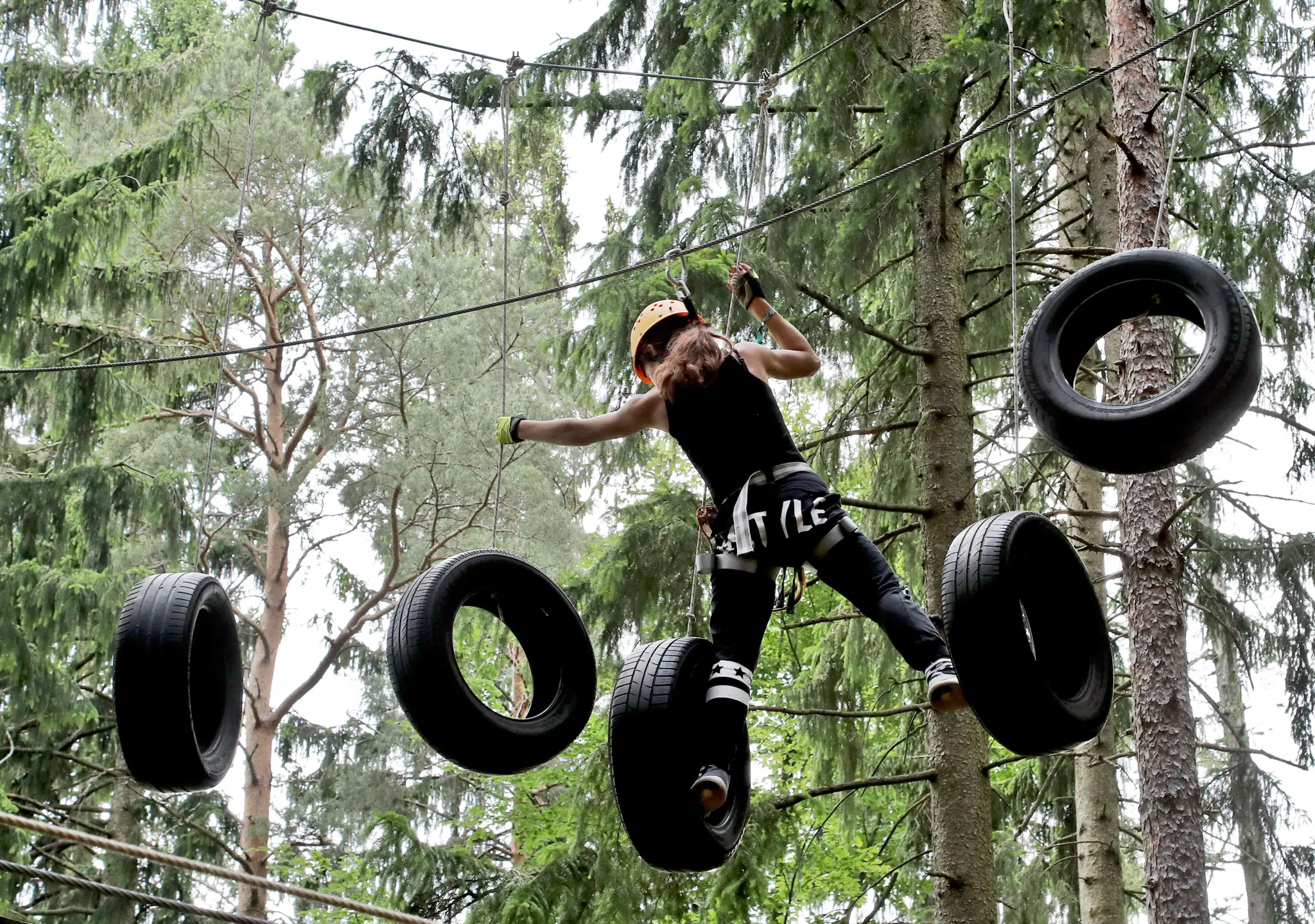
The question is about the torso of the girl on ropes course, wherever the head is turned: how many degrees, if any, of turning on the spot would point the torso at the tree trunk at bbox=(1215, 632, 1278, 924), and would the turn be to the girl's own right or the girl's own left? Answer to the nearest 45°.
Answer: approximately 45° to the girl's own right

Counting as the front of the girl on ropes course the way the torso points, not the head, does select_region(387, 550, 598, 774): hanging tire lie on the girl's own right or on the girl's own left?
on the girl's own left

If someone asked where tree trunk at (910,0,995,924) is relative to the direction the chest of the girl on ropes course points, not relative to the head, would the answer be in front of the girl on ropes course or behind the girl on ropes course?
in front

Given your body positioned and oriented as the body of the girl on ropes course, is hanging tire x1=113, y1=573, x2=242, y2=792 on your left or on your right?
on your left

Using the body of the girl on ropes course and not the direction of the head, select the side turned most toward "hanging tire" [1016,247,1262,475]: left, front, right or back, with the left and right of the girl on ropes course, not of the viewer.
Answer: right

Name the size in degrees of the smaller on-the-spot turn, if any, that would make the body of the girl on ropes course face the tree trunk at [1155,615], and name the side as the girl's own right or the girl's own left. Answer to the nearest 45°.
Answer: approximately 45° to the girl's own right

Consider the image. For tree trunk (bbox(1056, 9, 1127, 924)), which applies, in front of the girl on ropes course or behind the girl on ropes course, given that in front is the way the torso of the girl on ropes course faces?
in front

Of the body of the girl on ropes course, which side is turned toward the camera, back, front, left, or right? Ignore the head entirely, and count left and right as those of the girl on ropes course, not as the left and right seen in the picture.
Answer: back

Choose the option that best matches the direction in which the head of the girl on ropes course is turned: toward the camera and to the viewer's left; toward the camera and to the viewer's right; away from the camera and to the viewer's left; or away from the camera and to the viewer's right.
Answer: away from the camera and to the viewer's left

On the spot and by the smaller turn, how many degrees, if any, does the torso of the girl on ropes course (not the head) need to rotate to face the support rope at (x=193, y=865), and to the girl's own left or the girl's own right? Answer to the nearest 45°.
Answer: approximately 90° to the girl's own left

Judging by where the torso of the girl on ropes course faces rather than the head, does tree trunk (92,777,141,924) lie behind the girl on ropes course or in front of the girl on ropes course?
in front
